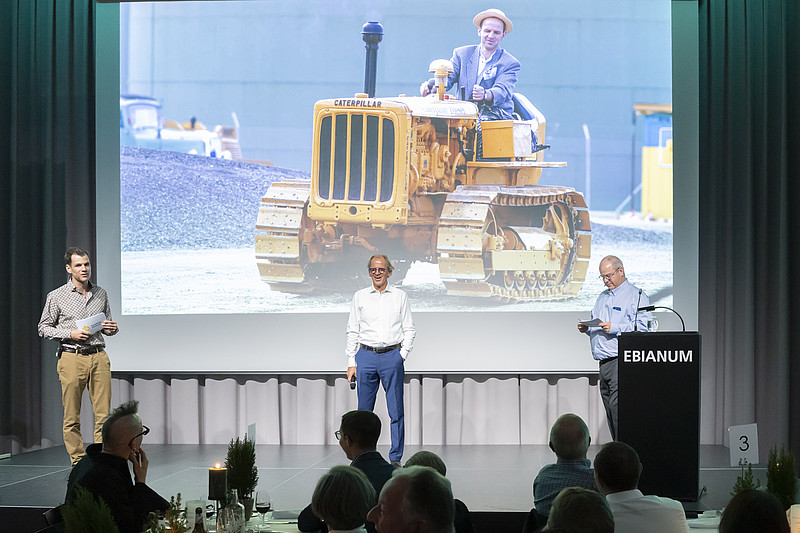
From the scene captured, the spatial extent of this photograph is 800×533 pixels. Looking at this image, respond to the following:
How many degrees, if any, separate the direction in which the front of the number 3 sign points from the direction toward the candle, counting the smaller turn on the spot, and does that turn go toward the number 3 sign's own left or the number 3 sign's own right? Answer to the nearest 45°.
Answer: approximately 45° to the number 3 sign's own right

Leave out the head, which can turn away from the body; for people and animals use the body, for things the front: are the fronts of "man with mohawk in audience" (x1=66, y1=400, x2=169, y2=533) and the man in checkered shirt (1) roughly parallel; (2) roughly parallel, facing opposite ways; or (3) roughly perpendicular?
roughly perpendicular

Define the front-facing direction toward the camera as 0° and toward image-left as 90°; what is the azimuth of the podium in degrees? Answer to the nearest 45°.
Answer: approximately 0°

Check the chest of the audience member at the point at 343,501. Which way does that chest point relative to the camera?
away from the camera

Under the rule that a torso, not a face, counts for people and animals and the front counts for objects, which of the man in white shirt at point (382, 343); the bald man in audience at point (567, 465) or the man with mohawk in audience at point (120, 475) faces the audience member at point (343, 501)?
the man in white shirt

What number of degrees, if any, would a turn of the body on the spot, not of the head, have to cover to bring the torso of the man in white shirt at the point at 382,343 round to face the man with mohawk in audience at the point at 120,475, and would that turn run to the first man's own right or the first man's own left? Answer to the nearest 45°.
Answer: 0° — they already face them

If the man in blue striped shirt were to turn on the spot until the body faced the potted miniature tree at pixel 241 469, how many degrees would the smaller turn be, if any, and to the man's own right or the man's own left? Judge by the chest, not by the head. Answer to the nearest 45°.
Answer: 0° — they already face it

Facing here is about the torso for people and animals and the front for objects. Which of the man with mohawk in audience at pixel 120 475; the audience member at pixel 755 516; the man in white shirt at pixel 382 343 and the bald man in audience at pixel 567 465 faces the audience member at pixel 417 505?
the man in white shirt

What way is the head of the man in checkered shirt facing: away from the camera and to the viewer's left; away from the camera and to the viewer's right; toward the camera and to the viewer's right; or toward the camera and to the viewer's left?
toward the camera and to the viewer's right
